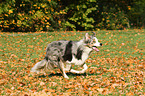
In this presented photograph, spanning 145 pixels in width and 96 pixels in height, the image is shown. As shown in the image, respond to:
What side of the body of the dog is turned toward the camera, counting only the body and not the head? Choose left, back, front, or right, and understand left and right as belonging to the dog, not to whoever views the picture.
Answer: right
